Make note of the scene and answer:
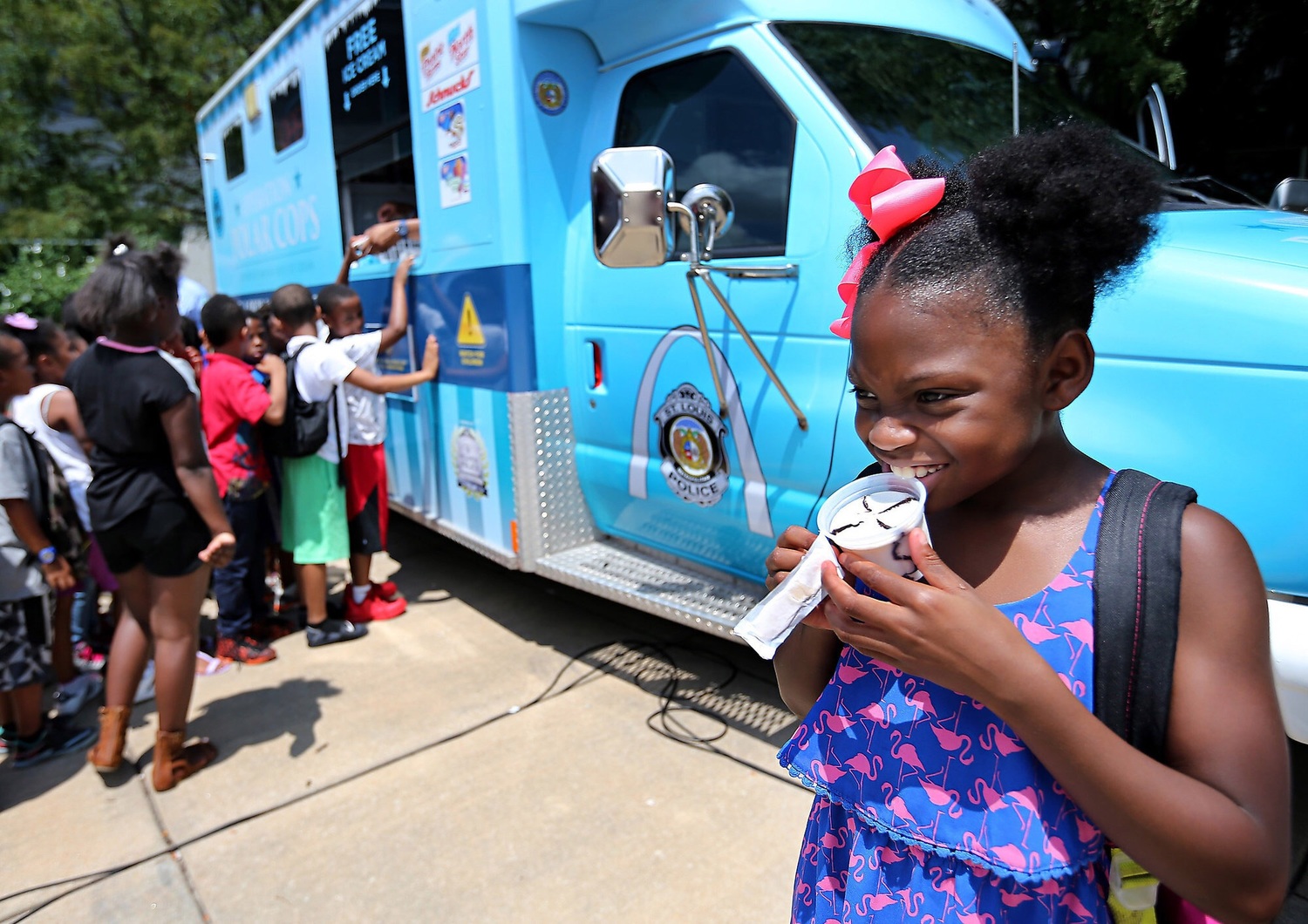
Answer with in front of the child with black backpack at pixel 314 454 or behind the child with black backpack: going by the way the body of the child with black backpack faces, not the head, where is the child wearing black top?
behind

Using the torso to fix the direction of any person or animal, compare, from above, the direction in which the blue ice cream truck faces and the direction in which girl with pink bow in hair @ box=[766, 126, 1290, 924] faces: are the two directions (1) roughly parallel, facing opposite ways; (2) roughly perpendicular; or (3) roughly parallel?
roughly perpendicular

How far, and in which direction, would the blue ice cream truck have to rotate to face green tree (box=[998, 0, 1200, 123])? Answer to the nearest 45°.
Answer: approximately 90° to its left

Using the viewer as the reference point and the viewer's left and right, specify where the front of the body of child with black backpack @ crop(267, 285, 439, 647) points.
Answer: facing away from the viewer and to the right of the viewer

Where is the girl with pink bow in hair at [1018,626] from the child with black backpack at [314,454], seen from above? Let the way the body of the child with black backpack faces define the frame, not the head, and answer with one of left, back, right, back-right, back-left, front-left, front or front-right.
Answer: back-right

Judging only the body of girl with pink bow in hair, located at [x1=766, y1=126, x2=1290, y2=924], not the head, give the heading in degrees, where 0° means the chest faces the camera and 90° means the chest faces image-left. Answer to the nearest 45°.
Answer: approximately 45°

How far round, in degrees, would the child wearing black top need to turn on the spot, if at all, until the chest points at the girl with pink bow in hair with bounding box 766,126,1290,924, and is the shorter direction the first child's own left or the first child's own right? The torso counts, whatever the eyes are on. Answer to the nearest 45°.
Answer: approximately 135° to the first child's own right

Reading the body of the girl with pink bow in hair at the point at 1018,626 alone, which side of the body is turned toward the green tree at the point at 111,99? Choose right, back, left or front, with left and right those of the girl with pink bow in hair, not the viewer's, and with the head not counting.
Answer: right

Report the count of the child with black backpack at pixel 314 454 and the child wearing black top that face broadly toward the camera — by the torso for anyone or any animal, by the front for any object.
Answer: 0

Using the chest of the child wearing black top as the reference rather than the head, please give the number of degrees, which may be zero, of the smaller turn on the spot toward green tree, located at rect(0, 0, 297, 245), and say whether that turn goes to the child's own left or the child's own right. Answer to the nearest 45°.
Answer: approximately 45° to the child's own left

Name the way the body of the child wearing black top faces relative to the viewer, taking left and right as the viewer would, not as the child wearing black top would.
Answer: facing away from the viewer and to the right of the viewer

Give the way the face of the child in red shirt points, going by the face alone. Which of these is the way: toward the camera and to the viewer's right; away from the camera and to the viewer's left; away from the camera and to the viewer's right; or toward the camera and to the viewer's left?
away from the camera and to the viewer's right

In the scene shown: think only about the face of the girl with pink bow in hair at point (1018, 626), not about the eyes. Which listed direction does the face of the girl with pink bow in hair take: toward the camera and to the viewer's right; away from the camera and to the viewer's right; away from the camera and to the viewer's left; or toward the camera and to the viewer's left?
toward the camera and to the viewer's left
